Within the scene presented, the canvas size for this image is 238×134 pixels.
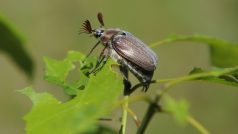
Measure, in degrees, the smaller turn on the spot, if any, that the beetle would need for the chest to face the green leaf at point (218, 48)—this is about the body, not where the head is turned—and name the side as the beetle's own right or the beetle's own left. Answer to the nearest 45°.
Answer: approximately 180°

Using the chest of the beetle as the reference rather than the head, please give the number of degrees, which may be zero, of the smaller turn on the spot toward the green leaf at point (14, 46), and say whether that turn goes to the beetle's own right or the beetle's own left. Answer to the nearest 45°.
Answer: approximately 45° to the beetle's own right

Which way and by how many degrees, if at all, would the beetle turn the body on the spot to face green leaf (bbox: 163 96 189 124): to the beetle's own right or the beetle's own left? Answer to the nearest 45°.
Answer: approximately 180°

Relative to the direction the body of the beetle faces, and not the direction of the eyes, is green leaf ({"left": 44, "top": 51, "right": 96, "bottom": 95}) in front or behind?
in front

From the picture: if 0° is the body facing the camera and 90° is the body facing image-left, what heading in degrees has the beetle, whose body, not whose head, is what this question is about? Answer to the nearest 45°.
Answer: approximately 90°
